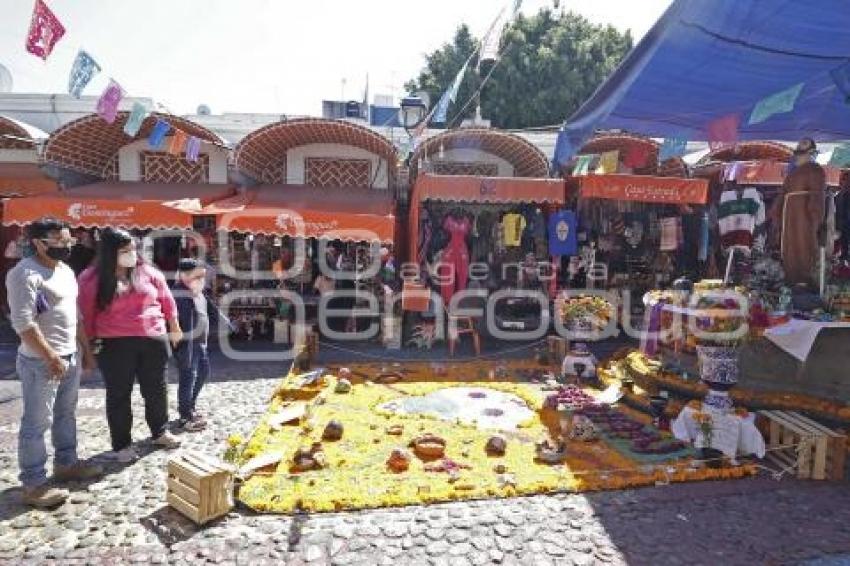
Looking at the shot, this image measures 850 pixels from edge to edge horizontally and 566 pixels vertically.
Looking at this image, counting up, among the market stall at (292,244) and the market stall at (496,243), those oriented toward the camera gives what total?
2

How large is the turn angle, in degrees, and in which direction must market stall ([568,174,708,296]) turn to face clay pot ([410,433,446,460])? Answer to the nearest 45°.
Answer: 0° — it already faces it

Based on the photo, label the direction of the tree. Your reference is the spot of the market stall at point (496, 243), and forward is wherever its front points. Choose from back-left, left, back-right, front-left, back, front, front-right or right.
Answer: back

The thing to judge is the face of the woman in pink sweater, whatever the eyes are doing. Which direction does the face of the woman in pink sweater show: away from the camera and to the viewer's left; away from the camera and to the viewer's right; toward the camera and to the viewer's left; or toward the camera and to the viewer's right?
toward the camera and to the viewer's right

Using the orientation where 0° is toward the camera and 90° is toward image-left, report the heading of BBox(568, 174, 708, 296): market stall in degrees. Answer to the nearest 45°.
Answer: approximately 0°

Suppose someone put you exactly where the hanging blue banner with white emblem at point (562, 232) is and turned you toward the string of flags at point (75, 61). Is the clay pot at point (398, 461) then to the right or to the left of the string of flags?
left

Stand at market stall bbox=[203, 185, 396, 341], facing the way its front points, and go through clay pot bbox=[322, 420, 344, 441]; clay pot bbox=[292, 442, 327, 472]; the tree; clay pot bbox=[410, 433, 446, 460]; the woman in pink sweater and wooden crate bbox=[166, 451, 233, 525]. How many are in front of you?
5

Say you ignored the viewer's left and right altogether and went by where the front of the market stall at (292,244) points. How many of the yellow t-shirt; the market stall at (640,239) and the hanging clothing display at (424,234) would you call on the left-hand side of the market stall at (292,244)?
3

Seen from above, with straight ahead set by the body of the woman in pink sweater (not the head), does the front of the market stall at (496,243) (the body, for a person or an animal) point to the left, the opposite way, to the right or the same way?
to the right

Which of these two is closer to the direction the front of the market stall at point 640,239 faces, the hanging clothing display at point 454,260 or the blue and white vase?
the blue and white vase

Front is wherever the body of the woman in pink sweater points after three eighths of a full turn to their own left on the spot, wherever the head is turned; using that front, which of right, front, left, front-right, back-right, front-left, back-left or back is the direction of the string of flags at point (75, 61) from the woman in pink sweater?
front

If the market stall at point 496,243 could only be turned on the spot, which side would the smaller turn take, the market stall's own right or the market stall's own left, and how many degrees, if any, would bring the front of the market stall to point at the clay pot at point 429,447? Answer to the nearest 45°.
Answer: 0° — it already faces it
